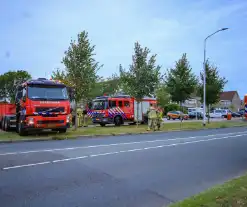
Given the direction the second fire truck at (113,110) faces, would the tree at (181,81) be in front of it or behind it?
behind

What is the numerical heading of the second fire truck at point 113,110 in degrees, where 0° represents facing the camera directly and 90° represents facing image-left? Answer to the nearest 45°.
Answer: approximately 45°

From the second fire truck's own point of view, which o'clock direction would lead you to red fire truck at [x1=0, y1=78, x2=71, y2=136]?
The red fire truck is roughly at 11 o'clock from the second fire truck.

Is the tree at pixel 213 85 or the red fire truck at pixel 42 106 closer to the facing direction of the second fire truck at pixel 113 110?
the red fire truck

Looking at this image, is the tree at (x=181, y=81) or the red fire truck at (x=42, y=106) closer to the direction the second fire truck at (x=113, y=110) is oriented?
the red fire truck

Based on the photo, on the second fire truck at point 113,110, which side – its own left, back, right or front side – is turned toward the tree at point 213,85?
back
